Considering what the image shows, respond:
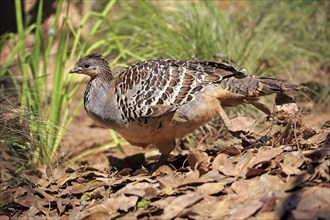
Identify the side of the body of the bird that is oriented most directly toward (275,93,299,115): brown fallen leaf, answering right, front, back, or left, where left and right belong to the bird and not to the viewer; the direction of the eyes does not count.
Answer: back

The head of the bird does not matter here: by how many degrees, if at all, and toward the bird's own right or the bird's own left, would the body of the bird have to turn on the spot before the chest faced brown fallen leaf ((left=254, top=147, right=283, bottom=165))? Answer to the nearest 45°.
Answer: approximately 135° to the bird's own left

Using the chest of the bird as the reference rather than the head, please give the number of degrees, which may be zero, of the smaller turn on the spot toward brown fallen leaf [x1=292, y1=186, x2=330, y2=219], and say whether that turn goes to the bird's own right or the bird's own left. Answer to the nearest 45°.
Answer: approximately 135° to the bird's own left

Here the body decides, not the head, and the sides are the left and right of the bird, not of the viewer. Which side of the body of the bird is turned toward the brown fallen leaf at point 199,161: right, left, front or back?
left

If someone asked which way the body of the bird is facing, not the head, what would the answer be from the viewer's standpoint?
to the viewer's left

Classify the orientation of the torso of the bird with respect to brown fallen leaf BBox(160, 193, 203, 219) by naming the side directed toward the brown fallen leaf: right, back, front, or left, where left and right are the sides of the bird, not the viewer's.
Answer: left

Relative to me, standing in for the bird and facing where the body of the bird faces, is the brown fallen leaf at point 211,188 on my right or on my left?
on my left

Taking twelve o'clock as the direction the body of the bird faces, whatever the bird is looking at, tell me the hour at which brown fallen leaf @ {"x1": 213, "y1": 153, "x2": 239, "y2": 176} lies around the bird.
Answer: The brown fallen leaf is roughly at 8 o'clock from the bird.

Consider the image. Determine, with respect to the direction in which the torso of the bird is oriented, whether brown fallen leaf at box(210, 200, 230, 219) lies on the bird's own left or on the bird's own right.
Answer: on the bird's own left

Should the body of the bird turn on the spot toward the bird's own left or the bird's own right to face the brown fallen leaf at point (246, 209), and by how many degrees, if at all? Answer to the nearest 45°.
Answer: approximately 90° to the bird's own left

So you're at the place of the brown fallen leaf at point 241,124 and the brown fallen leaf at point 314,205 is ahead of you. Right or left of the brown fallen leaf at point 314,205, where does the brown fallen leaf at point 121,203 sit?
right

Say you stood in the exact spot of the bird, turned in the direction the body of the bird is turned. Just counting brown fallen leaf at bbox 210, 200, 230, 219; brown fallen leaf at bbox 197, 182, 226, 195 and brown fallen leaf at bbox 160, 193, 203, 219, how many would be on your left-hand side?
3
